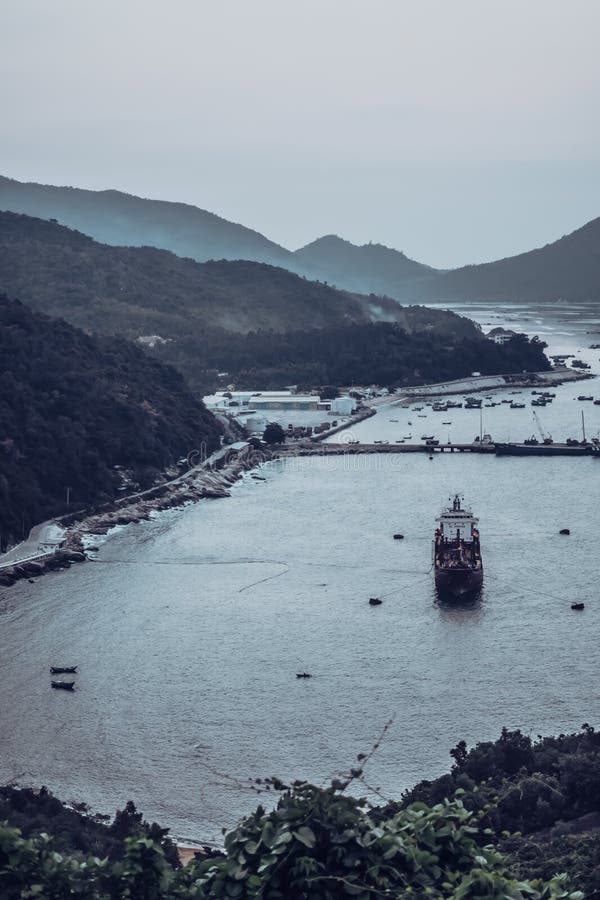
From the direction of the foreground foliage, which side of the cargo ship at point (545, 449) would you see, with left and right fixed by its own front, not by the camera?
left

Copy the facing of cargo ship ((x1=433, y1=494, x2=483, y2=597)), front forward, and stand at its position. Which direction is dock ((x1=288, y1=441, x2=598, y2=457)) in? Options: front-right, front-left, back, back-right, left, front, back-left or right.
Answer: back

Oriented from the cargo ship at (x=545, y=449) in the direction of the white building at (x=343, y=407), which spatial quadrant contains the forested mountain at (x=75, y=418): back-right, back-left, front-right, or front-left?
front-left

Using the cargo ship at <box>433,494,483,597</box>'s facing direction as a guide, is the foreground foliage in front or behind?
in front

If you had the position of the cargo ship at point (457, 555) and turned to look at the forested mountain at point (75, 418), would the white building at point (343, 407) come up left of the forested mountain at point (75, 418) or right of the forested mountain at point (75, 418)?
right

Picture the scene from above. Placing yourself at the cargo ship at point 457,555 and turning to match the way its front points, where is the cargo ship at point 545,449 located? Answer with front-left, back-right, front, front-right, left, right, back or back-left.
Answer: back

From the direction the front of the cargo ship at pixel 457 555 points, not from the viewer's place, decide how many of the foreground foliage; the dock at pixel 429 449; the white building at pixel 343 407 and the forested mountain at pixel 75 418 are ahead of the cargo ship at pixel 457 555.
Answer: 1

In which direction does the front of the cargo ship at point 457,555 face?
toward the camera

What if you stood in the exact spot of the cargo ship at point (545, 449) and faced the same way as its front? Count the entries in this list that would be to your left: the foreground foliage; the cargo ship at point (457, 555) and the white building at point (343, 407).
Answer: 2

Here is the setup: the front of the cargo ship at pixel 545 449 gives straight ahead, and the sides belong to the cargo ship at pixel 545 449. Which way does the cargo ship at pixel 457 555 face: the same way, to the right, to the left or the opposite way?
to the left

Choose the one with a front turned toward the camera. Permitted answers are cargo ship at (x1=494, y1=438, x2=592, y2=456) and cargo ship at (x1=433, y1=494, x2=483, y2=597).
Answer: cargo ship at (x1=433, y1=494, x2=483, y2=597)

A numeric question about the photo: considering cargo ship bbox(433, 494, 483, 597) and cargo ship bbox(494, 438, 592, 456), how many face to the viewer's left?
1

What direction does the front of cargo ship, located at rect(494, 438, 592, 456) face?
to the viewer's left

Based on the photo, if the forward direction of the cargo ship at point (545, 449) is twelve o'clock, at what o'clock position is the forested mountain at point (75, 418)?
The forested mountain is roughly at 11 o'clock from the cargo ship.

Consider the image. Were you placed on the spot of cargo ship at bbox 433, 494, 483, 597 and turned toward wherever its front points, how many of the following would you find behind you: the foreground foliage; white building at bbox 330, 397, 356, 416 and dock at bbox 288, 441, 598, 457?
2
